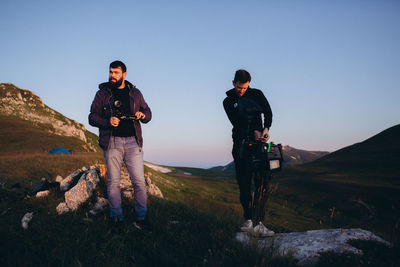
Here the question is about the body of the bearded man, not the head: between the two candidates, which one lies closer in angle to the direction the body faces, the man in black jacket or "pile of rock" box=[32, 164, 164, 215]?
the man in black jacket

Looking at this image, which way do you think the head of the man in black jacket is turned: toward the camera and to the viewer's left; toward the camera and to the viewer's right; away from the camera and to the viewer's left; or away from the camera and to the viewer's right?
toward the camera and to the viewer's right

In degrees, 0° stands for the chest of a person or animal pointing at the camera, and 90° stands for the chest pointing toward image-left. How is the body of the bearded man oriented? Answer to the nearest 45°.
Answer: approximately 0°

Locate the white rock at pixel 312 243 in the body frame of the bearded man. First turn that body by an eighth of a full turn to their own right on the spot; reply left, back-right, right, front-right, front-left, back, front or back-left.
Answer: left

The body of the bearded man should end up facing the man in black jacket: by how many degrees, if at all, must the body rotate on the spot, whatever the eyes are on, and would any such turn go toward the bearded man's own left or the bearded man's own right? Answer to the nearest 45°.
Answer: approximately 90° to the bearded man's own left

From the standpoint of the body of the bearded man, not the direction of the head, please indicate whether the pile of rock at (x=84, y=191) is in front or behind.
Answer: behind

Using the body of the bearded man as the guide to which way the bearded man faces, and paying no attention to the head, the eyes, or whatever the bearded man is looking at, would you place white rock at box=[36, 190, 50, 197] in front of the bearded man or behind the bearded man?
behind

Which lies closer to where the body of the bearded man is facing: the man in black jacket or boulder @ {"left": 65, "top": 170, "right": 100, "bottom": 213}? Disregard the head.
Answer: the man in black jacket
